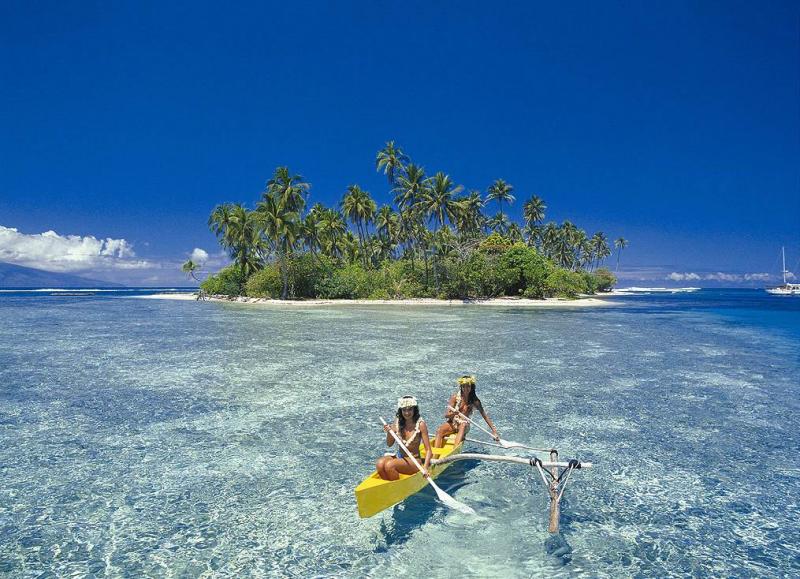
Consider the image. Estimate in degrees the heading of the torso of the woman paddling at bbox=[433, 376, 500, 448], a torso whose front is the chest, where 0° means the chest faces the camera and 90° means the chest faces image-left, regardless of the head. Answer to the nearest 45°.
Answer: approximately 45°

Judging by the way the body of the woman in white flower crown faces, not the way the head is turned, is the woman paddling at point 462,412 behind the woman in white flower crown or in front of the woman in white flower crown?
behind

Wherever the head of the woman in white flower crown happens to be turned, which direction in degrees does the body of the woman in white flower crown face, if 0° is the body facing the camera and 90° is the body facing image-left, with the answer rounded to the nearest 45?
approximately 45°

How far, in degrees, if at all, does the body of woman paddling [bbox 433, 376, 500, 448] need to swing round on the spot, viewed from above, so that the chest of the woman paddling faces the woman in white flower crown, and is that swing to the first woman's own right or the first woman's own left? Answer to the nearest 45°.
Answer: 0° — they already face them

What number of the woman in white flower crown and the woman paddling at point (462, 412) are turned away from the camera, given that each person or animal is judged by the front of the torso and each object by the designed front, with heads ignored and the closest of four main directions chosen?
0
